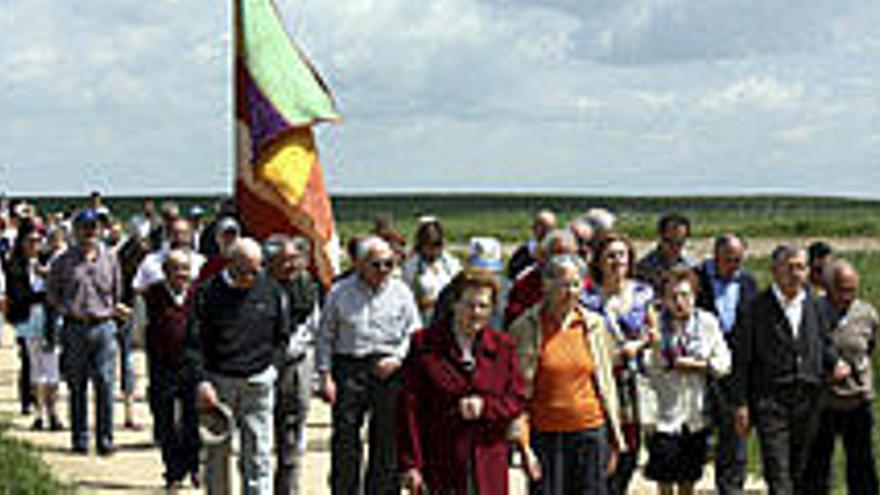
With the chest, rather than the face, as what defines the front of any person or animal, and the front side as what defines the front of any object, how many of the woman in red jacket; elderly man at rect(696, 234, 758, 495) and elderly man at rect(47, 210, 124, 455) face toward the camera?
3

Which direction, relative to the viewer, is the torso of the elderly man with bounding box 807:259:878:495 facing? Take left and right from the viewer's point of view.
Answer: facing the viewer and to the left of the viewer

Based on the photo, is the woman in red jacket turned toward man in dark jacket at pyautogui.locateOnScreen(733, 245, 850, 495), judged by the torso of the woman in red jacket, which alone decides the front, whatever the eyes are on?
no

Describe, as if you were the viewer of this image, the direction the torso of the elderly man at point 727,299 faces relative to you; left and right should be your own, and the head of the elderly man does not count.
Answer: facing the viewer

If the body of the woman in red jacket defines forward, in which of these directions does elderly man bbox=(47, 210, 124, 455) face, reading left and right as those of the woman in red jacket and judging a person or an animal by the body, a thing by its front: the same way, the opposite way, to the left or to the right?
the same way

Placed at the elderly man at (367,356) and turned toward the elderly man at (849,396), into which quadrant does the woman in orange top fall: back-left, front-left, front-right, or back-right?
front-right

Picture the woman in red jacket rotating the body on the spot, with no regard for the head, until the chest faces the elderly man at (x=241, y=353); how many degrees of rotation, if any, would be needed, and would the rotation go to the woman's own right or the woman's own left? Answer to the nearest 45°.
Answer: approximately 135° to the woman's own right

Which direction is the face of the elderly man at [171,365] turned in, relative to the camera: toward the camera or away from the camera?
toward the camera

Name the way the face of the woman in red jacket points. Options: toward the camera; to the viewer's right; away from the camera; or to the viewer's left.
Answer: toward the camera

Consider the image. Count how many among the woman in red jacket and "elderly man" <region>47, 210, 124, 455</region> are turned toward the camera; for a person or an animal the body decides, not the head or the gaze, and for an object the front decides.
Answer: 2

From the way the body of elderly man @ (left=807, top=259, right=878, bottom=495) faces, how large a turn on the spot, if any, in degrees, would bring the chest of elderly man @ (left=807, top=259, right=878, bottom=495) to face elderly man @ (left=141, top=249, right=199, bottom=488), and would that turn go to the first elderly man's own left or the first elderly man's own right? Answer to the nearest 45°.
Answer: approximately 45° to the first elderly man's own right

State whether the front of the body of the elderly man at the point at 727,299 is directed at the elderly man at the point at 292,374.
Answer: no

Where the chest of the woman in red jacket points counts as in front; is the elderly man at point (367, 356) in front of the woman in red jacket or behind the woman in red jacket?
behind

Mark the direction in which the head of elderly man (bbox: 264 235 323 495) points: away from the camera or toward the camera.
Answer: toward the camera

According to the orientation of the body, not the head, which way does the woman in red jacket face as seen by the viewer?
toward the camera
